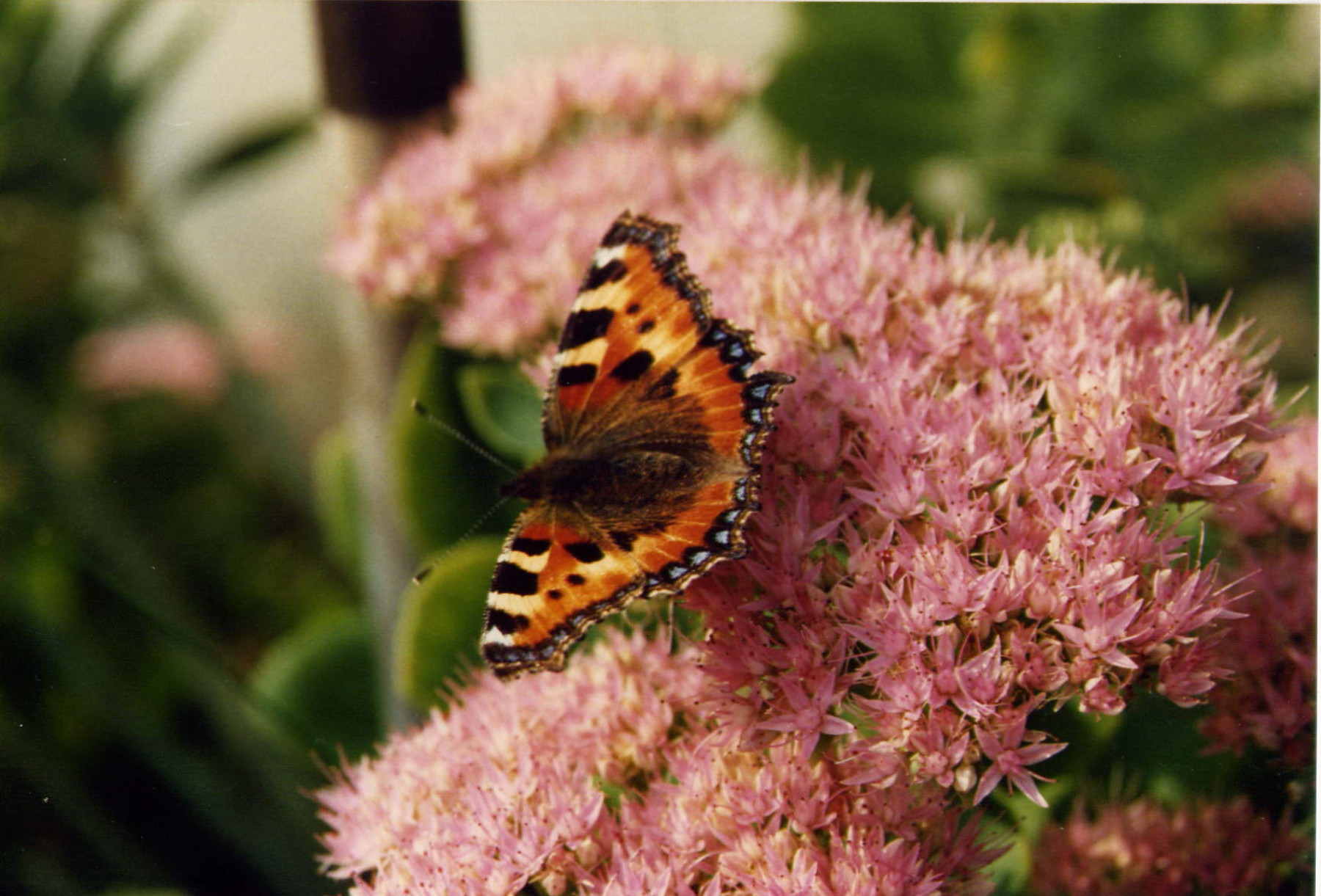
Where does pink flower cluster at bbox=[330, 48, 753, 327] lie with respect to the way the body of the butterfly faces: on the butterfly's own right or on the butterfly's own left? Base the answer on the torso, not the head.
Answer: on the butterfly's own right

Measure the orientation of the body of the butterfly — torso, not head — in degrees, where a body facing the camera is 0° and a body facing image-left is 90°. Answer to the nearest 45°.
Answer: approximately 90°
